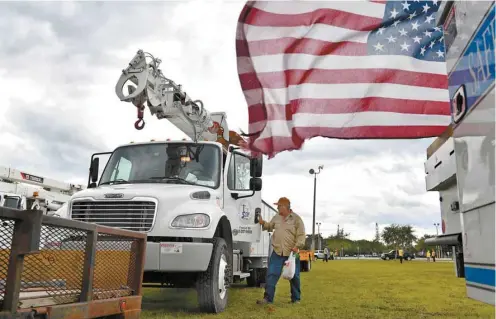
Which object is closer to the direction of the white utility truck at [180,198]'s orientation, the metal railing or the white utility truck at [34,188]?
the metal railing

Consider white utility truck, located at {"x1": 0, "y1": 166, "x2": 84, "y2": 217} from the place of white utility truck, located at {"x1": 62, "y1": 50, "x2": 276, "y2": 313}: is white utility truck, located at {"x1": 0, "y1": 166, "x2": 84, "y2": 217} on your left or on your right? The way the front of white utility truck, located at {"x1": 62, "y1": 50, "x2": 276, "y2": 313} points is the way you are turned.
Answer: on your right

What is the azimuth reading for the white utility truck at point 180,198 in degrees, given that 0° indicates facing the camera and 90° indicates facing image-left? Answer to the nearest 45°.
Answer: approximately 45°

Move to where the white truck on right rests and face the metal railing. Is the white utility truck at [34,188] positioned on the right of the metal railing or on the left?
right

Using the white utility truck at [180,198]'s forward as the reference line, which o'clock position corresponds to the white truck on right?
The white truck on right is roughly at 10 o'clock from the white utility truck.

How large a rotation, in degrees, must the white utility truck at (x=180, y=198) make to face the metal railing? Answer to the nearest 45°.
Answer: approximately 45° to its left
